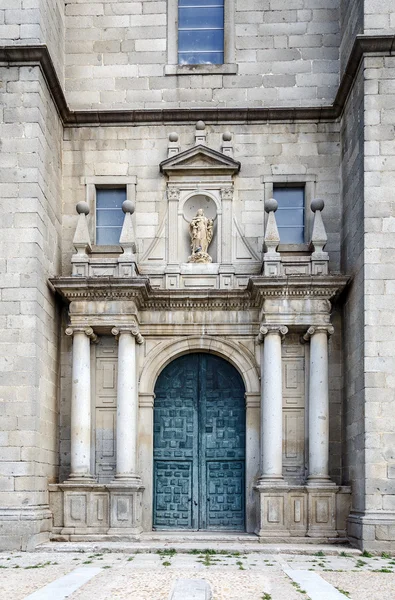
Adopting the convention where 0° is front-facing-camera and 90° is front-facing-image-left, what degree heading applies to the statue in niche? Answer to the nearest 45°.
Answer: approximately 0°

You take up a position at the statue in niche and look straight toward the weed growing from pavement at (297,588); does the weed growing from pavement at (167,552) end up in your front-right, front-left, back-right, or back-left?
front-right

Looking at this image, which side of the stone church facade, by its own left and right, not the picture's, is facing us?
front

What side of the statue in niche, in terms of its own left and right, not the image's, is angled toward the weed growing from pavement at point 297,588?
front

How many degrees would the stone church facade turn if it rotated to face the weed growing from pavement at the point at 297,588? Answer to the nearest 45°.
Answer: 0° — it already faces it
